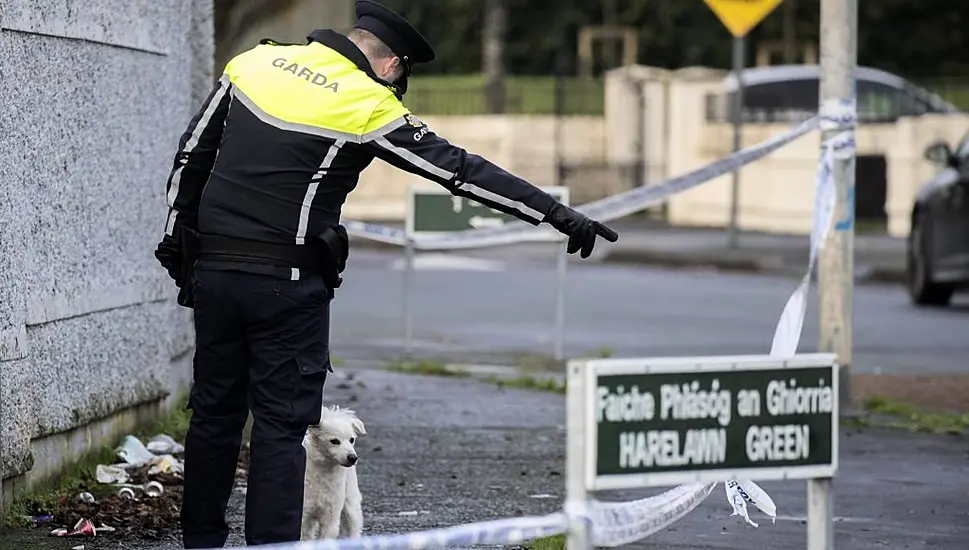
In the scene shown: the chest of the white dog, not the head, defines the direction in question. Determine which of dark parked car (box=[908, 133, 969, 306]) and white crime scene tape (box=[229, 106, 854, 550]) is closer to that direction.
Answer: the white crime scene tape

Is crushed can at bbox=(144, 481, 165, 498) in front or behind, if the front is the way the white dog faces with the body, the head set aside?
behind

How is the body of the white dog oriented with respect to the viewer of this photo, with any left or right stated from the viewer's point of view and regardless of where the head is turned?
facing the viewer and to the right of the viewer

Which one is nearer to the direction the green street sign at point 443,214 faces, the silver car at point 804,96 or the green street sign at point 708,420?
the green street sign

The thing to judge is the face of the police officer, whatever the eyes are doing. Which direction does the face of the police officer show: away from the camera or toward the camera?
away from the camera

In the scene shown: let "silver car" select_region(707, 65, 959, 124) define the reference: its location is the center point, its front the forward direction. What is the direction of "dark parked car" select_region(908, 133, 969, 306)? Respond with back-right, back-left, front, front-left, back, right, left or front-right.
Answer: right

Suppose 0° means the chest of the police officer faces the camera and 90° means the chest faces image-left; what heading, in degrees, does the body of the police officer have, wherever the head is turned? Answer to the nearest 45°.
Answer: approximately 225°

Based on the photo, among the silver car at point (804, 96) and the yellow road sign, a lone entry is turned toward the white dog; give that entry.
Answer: the yellow road sign

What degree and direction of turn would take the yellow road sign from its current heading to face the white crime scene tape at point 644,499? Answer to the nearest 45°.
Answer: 0° — it already faces it

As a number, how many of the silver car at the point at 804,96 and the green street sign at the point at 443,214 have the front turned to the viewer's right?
1

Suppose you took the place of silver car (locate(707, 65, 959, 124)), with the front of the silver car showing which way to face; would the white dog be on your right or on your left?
on your right

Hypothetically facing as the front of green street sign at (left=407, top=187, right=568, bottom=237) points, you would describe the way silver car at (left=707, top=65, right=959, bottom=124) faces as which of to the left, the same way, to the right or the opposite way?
to the left

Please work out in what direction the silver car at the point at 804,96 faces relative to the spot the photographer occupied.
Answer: facing to the right of the viewer

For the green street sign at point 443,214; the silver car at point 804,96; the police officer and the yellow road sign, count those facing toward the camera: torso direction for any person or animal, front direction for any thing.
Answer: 2

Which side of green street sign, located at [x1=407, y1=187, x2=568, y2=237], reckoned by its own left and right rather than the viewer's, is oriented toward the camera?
front

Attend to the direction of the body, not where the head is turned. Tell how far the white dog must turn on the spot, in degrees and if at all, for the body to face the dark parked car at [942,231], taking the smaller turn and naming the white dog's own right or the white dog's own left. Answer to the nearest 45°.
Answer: approximately 90° to the white dog's own left

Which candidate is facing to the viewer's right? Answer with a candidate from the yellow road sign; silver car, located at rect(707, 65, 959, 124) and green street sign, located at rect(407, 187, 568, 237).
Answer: the silver car

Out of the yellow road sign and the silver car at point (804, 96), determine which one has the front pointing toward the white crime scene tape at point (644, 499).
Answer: the yellow road sign

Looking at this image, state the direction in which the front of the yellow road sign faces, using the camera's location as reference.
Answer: facing the viewer

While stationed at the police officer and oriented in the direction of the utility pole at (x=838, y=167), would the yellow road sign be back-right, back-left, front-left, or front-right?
front-left
